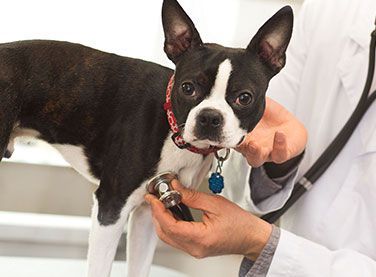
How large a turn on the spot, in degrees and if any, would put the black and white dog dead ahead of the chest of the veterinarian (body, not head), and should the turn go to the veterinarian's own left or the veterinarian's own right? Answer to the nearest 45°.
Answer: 0° — they already face it

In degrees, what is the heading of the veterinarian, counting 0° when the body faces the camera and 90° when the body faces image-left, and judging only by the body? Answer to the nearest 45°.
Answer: approximately 45°

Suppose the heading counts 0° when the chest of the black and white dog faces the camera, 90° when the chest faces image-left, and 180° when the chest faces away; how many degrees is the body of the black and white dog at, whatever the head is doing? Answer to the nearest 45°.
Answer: approximately 315°
